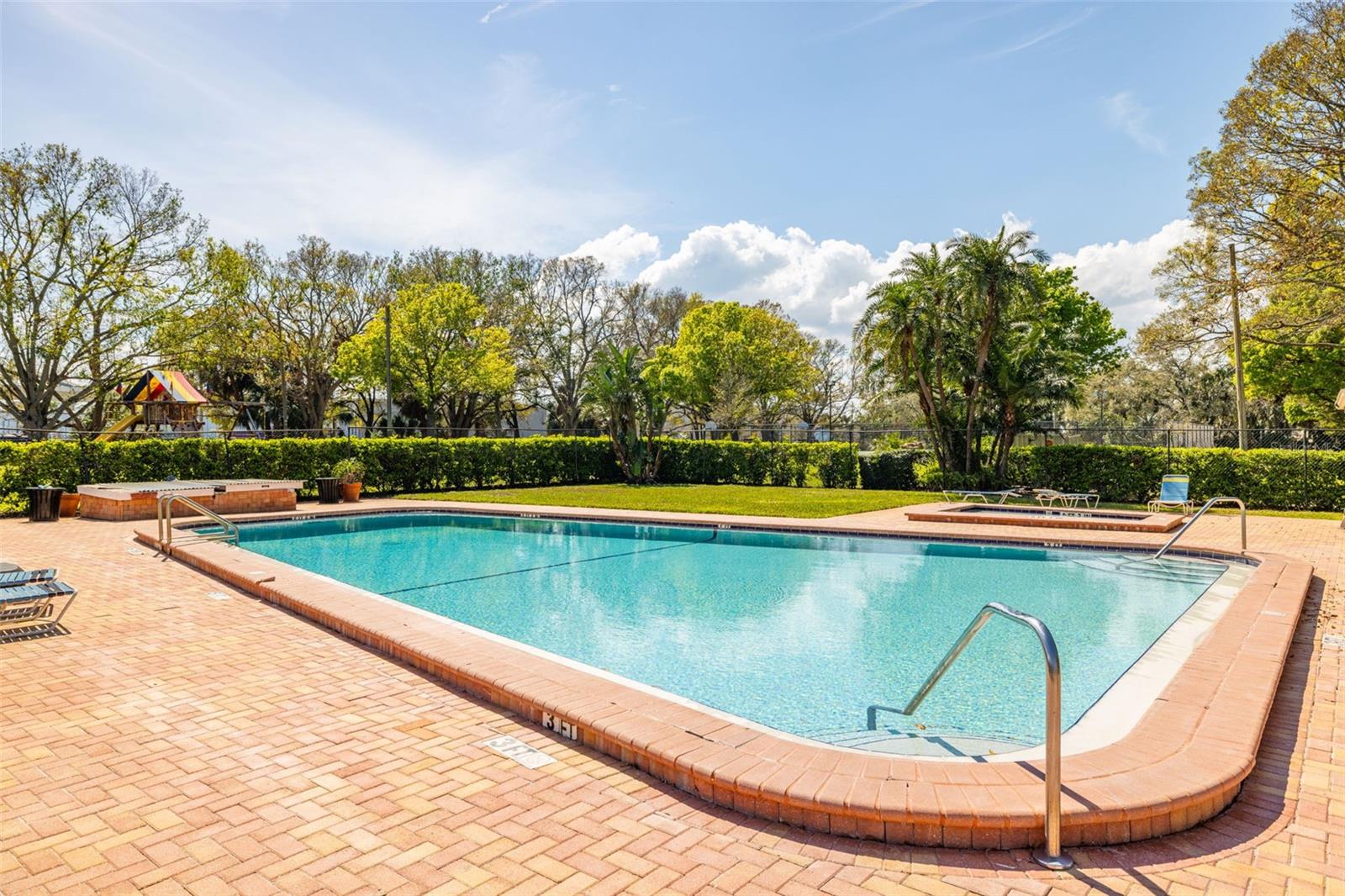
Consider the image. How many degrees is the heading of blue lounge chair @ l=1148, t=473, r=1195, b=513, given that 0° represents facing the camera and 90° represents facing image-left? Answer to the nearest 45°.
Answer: approximately 0°

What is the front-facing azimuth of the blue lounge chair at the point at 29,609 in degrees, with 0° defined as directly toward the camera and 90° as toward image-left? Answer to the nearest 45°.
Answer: approximately 270°

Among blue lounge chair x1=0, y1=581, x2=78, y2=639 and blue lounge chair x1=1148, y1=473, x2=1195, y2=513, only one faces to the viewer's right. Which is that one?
blue lounge chair x1=0, y1=581, x2=78, y2=639

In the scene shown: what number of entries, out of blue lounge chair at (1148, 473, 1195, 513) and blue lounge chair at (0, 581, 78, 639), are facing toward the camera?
1

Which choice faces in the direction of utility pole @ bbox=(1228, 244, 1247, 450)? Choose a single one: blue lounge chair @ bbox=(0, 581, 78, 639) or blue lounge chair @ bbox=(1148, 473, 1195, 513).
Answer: blue lounge chair @ bbox=(0, 581, 78, 639)

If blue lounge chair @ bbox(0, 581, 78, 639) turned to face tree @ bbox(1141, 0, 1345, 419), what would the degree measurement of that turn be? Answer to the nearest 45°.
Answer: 0° — it already faces it

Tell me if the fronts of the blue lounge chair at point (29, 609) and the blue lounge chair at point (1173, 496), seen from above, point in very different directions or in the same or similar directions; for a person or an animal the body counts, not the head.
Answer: very different directions

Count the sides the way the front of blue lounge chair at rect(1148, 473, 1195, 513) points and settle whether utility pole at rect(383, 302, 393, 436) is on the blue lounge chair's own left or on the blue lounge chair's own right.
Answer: on the blue lounge chair's own right

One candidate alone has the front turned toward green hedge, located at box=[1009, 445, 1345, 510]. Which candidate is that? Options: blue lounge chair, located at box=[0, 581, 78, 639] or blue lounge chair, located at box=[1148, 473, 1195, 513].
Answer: blue lounge chair, located at box=[0, 581, 78, 639]

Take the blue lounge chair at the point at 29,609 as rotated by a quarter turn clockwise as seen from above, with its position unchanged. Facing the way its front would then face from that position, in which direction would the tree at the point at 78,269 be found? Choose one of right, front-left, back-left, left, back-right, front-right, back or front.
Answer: back

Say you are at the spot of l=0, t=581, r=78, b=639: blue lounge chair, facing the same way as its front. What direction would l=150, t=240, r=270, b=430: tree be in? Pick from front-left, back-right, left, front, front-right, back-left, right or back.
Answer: left
